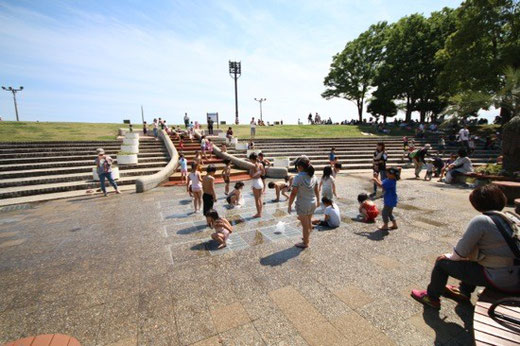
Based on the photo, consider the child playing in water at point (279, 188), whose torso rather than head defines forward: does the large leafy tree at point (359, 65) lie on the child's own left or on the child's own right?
on the child's own right

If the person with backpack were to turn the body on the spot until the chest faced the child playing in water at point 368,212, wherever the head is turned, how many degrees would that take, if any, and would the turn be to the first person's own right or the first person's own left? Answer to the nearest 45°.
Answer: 0° — they already face them

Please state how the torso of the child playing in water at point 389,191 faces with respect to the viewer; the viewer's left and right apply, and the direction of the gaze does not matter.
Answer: facing to the left of the viewer

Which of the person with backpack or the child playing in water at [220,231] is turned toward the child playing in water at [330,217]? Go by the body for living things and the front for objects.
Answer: the person with backpack

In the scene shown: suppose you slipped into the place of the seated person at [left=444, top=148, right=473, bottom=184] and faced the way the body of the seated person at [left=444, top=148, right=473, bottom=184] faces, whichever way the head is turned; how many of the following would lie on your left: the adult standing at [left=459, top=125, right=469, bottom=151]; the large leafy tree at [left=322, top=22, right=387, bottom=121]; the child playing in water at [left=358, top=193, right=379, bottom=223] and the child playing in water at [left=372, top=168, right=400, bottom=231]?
2

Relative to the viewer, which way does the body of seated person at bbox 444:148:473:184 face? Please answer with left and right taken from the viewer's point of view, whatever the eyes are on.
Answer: facing to the left of the viewer

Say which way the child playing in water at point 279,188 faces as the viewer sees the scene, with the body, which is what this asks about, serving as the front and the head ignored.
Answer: to the viewer's left

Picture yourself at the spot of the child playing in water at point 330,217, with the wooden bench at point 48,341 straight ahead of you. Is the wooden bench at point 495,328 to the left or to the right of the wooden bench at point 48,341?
left

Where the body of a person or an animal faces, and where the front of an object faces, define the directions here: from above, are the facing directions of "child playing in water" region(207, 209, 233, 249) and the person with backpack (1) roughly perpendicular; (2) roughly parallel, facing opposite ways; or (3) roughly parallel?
roughly perpendicular
